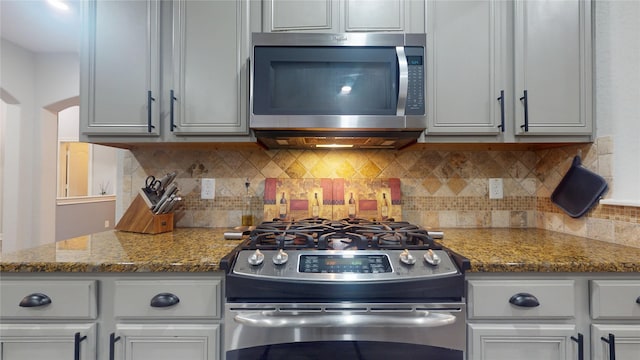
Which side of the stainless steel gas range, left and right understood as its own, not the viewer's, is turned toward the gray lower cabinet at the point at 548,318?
left

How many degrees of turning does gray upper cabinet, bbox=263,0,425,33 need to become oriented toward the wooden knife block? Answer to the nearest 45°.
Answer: approximately 90° to its right

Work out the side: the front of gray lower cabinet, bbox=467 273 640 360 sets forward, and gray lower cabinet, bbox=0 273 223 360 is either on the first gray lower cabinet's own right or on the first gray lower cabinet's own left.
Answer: on the first gray lower cabinet's own right

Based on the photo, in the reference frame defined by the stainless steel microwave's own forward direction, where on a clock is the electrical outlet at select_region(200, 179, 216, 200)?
The electrical outlet is roughly at 4 o'clock from the stainless steel microwave.

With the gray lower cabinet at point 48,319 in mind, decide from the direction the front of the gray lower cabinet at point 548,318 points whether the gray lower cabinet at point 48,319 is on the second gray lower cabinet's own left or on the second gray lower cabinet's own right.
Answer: on the second gray lower cabinet's own right

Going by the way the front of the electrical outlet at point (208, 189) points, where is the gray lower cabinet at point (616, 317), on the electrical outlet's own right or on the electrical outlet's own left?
on the electrical outlet's own left

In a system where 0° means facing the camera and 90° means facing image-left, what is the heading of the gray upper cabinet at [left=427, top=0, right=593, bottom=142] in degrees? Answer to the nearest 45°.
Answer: approximately 0°
